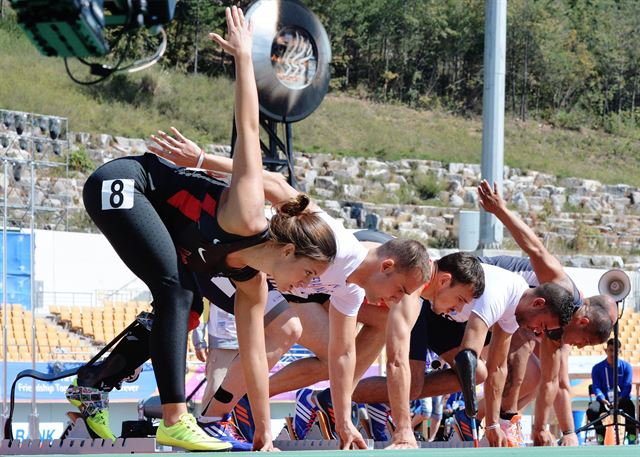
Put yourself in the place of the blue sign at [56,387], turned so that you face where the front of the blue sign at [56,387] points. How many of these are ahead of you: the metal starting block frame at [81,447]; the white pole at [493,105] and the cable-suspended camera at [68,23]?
2

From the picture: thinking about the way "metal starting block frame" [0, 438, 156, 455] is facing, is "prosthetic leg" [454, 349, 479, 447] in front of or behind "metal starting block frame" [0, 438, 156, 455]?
in front

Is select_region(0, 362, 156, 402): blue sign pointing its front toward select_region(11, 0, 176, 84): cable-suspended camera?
yes

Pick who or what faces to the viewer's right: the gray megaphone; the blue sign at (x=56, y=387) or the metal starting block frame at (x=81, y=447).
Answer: the metal starting block frame

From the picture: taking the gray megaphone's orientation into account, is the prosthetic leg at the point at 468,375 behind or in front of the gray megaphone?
in front

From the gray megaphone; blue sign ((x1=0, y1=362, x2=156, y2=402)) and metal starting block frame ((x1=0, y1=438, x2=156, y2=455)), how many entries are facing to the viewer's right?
1

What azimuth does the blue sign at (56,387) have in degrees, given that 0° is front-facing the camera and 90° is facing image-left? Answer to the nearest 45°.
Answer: approximately 0°

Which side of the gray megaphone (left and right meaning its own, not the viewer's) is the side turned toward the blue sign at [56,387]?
right

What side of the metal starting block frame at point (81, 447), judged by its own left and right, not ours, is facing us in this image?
right

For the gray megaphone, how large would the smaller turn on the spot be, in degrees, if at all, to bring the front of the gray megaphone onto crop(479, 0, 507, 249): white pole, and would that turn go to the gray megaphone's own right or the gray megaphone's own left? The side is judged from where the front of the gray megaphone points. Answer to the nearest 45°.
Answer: approximately 180°

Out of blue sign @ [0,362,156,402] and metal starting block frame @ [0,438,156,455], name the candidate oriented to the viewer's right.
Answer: the metal starting block frame

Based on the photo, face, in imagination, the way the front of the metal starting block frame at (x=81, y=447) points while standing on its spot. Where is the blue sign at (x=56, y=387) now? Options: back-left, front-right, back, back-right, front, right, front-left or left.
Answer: left

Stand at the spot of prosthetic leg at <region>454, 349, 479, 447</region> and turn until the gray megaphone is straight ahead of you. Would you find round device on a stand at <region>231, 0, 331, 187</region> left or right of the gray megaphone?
left

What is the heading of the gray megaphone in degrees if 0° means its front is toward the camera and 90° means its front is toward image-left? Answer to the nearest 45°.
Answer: approximately 0°
